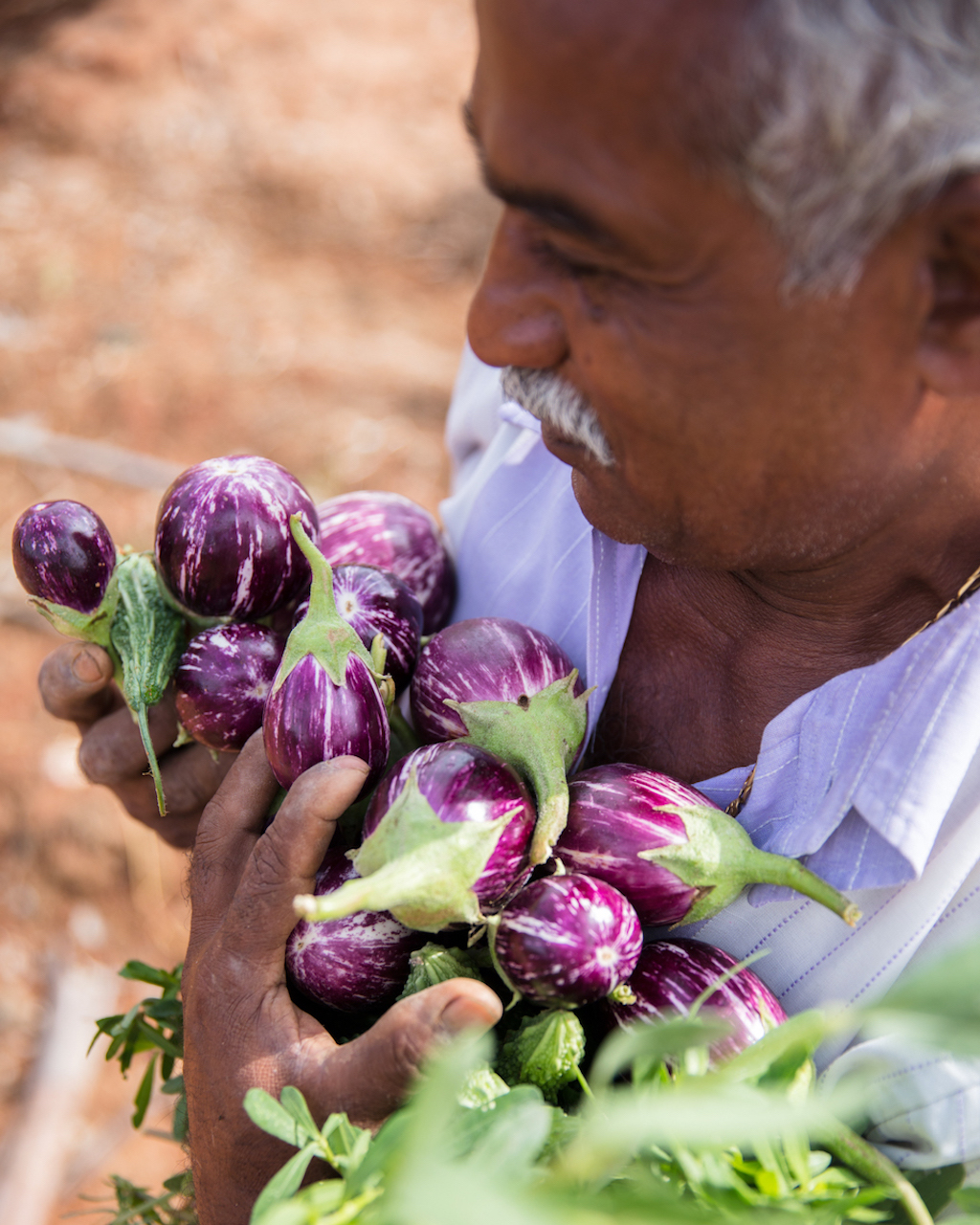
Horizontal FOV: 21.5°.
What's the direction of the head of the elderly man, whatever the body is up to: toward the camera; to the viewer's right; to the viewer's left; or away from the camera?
to the viewer's left

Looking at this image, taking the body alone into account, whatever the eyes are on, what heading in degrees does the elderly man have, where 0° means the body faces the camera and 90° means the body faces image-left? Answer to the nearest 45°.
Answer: approximately 45°
